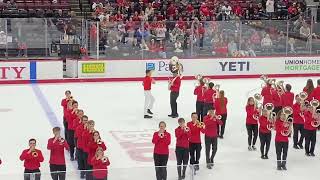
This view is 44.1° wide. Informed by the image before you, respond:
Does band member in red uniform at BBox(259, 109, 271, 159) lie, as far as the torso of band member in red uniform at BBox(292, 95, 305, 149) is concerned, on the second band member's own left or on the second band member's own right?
on the second band member's own right

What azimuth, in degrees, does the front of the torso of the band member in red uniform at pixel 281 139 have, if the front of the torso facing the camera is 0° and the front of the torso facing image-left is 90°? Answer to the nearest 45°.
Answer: approximately 315°

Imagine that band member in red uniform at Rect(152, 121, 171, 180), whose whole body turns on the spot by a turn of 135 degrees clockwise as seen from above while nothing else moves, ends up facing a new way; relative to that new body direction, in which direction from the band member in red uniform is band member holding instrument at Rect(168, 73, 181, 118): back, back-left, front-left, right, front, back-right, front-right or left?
front-right

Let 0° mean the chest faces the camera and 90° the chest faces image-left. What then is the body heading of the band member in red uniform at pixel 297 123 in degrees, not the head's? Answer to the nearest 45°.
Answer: approximately 315°

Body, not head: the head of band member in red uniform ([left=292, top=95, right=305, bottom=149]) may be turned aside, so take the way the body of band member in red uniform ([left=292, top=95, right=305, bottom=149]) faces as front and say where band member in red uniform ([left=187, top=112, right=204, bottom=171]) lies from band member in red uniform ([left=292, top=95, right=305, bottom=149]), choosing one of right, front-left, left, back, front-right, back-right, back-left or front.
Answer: right

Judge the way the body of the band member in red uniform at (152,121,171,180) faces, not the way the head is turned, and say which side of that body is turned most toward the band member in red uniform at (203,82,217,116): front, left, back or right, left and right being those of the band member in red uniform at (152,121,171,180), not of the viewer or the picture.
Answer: back

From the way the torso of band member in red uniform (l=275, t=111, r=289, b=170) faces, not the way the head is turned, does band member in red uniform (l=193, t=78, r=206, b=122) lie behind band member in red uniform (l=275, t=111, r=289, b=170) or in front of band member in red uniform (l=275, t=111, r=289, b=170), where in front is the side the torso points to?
behind

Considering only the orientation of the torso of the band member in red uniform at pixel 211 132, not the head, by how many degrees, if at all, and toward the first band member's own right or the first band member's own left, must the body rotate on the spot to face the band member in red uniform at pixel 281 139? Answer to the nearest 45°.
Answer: approximately 90° to the first band member's own left
